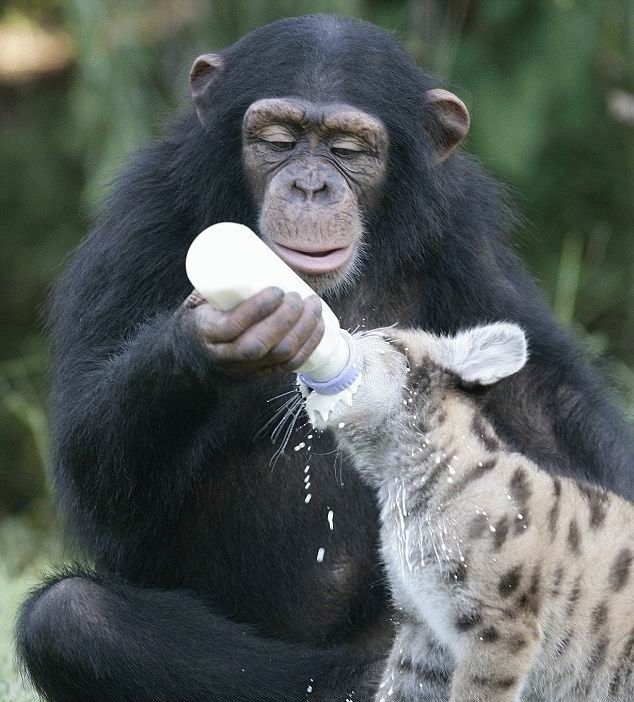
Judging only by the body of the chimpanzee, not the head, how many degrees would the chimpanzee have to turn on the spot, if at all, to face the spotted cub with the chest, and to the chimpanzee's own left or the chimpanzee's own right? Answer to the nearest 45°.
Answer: approximately 45° to the chimpanzee's own left

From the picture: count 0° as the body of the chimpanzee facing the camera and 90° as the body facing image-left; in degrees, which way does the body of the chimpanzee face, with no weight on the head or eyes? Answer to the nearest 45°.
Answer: approximately 0°

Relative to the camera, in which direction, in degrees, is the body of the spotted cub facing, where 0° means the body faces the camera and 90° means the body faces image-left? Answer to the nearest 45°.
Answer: approximately 90°

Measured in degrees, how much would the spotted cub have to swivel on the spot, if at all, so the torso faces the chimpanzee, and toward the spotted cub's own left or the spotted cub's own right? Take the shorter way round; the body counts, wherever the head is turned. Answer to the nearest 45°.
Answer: approximately 45° to the spotted cub's own right
